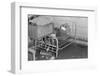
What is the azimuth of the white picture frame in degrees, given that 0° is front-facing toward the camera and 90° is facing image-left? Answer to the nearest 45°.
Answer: approximately 315°
